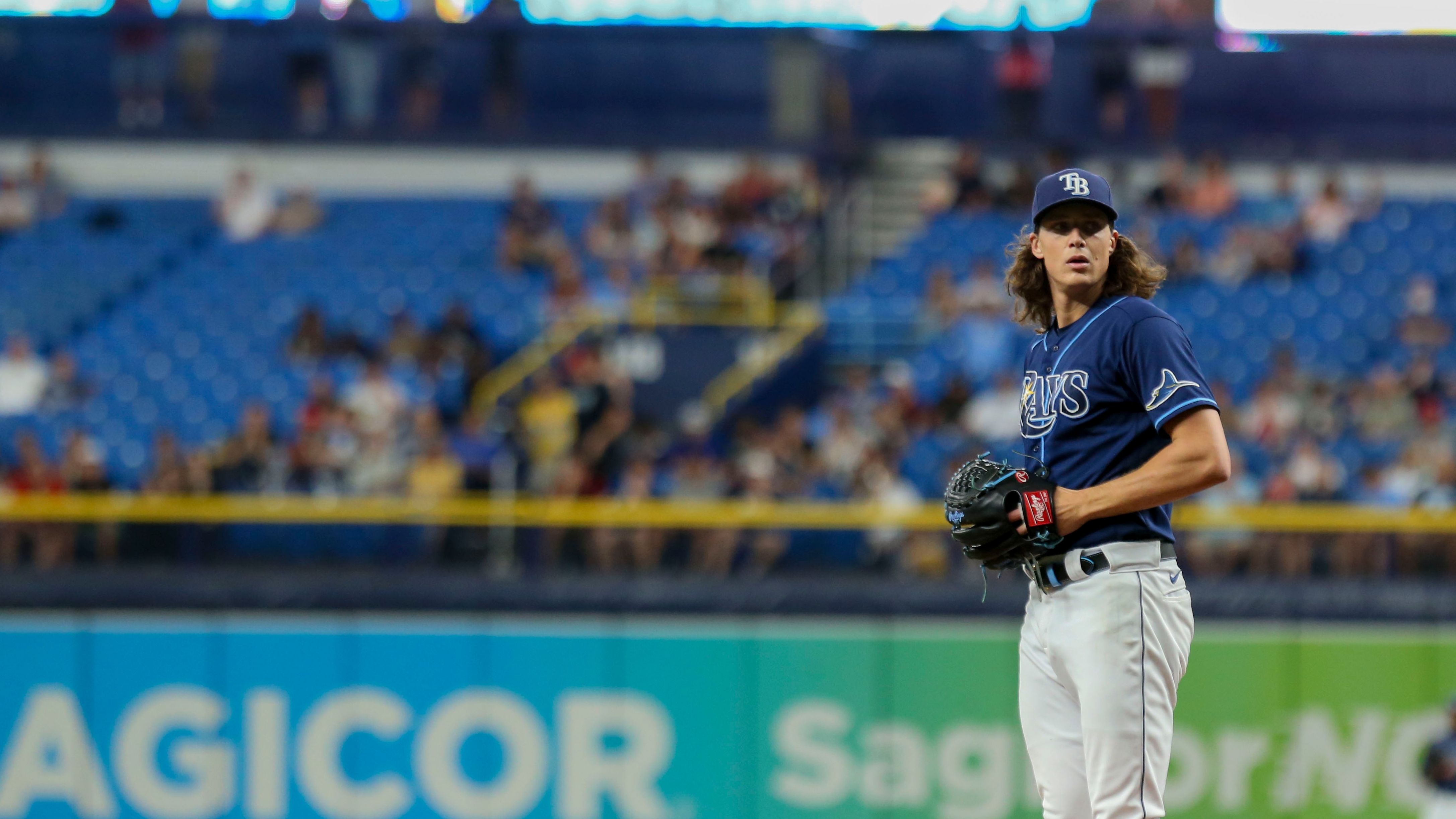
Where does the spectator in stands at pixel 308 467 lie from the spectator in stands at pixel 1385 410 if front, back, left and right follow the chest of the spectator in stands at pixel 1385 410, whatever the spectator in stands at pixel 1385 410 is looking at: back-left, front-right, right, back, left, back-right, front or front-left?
front-right

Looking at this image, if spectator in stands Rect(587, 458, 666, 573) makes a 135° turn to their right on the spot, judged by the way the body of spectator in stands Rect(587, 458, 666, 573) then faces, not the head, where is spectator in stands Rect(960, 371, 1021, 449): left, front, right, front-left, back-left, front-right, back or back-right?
right

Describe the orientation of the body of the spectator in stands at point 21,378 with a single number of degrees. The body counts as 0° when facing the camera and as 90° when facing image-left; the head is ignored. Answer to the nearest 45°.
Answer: approximately 0°

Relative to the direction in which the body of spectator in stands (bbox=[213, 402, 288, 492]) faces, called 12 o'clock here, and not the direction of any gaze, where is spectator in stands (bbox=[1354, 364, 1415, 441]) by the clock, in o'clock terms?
spectator in stands (bbox=[1354, 364, 1415, 441]) is roughly at 9 o'clock from spectator in stands (bbox=[213, 402, 288, 492]).

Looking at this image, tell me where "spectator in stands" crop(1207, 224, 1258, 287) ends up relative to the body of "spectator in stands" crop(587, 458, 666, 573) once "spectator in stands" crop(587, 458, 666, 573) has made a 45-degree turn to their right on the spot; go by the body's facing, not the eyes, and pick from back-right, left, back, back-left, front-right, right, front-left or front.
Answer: back

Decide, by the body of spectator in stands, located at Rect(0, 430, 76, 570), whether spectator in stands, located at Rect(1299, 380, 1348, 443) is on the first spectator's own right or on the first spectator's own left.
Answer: on the first spectator's own left

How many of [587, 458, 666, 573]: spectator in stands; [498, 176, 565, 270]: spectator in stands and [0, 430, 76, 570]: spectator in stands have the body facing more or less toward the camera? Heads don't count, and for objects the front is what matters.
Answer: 3

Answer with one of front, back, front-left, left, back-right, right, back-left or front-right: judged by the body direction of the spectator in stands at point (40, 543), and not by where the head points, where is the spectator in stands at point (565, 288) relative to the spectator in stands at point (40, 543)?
back-left

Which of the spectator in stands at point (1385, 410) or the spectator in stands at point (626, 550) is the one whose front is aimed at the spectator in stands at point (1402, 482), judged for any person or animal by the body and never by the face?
the spectator in stands at point (1385, 410)

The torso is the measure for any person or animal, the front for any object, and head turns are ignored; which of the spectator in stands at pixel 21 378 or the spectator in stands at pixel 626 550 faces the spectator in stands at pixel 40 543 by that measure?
the spectator in stands at pixel 21 378

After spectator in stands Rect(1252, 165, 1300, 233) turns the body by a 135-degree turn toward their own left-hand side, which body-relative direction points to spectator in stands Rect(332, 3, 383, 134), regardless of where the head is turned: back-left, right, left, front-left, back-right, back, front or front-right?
back-left
